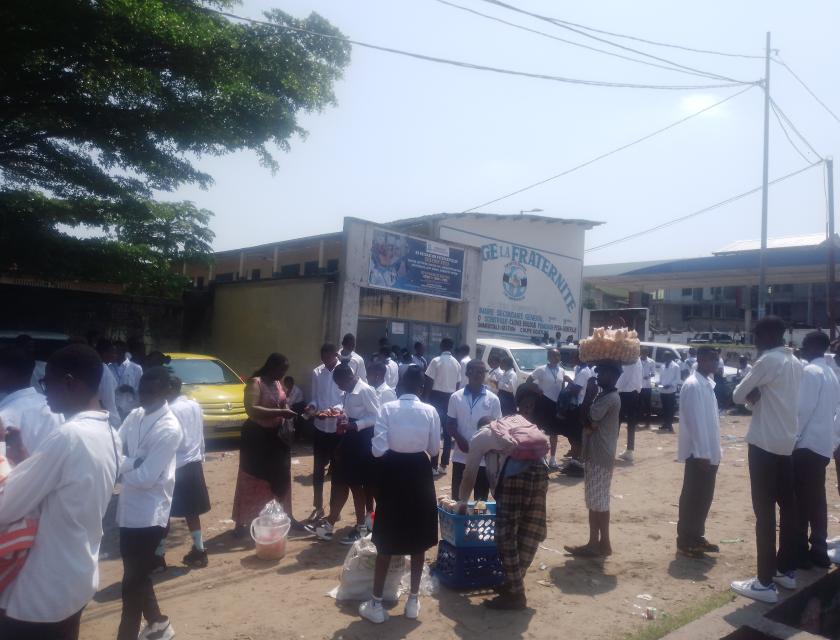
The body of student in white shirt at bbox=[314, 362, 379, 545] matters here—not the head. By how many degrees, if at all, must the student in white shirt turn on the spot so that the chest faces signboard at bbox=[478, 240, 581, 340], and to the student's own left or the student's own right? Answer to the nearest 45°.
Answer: approximately 135° to the student's own right

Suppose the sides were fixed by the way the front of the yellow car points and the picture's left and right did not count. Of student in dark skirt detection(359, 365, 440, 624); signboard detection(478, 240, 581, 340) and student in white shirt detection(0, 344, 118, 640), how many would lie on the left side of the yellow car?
1

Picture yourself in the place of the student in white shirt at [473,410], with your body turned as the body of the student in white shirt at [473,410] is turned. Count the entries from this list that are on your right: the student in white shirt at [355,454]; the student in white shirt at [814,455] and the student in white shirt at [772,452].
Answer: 1

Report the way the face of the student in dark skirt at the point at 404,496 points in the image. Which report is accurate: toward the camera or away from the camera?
away from the camera

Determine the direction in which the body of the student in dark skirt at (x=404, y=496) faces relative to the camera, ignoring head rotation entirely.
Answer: away from the camera

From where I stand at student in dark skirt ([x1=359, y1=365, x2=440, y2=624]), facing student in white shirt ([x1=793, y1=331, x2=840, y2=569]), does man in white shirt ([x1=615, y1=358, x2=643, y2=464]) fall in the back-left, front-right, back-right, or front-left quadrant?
front-left

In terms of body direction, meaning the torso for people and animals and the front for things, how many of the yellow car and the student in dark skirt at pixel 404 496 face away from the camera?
1

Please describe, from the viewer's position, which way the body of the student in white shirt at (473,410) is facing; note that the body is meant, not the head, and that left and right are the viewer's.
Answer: facing the viewer

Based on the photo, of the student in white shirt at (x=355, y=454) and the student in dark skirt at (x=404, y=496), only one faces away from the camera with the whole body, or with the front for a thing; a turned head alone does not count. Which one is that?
the student in dark skirt

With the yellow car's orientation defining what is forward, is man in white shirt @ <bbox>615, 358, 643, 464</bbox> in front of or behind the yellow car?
in front
